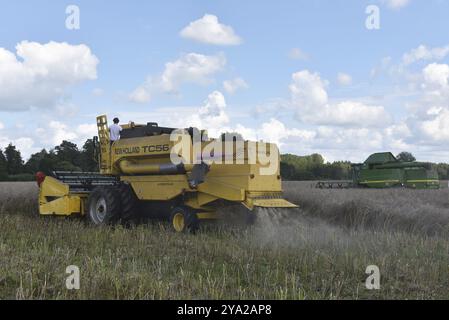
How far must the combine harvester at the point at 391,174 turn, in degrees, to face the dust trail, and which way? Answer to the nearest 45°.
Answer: approximately 90° to its left

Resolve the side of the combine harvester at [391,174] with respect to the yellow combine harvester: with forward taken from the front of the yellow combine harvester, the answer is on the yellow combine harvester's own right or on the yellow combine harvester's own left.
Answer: on the yellow combine harvester's own right

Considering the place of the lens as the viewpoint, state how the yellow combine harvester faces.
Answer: facing away from the viewer and to the left of the viewer

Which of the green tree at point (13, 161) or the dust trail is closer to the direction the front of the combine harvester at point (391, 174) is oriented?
the green tree

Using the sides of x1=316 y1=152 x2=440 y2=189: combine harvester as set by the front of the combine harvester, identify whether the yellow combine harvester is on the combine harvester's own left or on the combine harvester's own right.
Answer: on the combine harvester's own left

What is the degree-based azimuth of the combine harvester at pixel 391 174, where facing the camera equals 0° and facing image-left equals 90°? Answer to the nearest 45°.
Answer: approximately 90°

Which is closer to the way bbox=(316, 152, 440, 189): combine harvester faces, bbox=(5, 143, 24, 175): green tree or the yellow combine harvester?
the green tree

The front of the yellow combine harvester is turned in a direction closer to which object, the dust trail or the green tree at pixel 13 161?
the green tree

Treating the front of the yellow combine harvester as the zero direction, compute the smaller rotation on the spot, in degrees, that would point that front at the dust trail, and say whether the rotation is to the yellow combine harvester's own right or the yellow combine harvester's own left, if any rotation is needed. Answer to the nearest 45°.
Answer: approximately 180°
